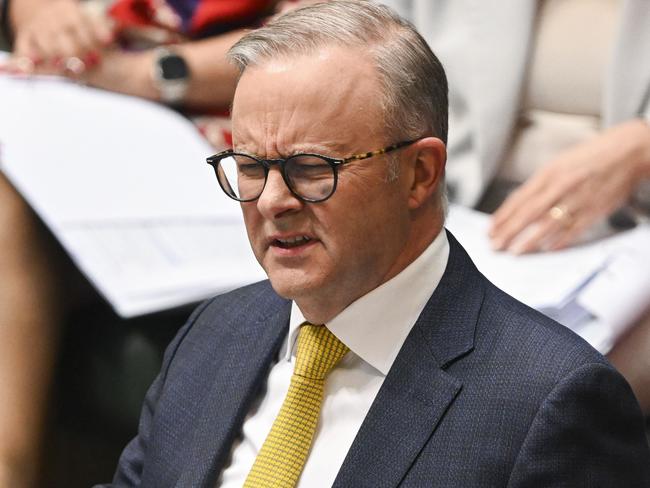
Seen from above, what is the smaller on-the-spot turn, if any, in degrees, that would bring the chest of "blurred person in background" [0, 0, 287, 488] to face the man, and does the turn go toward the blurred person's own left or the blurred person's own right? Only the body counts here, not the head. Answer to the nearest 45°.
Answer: approximately 45° to the blurred person's own left

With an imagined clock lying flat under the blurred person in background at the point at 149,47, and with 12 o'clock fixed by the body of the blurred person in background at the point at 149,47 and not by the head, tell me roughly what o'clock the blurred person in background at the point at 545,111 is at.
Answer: the blurred person in background at the point at 545,111 is roughly at 9 o'clock from the blurred person in background at the point at 149,47.

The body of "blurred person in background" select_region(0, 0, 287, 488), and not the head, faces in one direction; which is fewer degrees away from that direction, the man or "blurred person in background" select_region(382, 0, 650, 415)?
the man

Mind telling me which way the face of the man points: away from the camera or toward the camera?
toward the camera

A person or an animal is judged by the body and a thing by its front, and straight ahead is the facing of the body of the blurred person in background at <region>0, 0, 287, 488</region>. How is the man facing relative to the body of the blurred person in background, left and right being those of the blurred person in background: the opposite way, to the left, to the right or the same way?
the same way

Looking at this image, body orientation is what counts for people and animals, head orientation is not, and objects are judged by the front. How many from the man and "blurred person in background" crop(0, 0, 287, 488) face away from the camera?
0

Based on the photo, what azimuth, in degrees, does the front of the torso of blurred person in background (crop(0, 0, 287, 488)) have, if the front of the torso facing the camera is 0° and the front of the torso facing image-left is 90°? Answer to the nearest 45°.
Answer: approximately 45°

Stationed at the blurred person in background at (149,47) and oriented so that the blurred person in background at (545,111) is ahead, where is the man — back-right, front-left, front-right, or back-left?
front-right

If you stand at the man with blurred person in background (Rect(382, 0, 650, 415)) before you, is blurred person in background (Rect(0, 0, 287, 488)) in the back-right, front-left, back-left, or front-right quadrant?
front-left

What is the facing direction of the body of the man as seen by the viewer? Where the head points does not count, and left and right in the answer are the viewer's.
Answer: facing the viewer and to the left of the viewer

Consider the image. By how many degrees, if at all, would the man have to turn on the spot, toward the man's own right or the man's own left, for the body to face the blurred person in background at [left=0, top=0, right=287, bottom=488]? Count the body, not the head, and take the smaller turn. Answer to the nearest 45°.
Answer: approximately 90° to the man's own right
